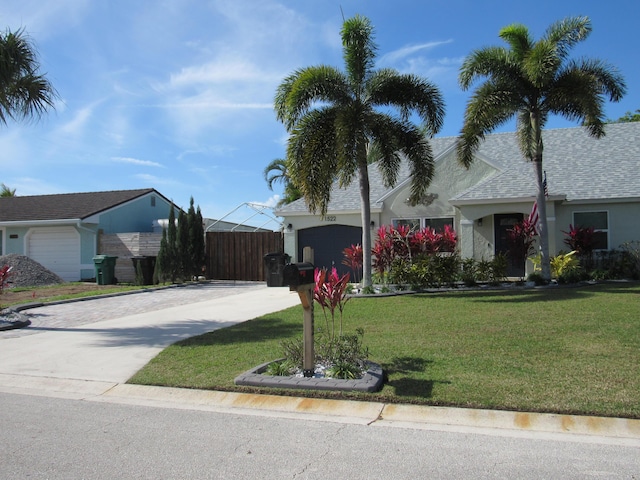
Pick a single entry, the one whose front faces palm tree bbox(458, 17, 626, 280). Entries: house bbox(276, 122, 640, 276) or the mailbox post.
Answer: the house

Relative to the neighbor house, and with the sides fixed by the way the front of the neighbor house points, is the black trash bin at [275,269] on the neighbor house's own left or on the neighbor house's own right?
on the neighbor house's own left

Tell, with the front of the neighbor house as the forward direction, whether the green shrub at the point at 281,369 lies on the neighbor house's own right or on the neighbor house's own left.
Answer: on the neighbor house's own left

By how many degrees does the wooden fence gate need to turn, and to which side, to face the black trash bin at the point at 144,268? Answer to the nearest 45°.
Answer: approximately 90° to its right

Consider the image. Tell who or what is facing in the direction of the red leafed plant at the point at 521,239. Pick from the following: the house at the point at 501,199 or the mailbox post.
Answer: the house

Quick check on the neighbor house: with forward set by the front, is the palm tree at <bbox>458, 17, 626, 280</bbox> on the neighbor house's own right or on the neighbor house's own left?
on the neighbor house's own left

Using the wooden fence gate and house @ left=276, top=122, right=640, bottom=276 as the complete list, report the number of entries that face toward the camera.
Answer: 2

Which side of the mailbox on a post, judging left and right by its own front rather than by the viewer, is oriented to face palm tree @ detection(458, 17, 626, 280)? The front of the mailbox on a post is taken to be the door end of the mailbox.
back

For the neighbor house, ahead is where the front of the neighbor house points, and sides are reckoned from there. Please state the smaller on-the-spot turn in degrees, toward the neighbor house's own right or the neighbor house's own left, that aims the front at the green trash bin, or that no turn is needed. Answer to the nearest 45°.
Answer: approximately 45° to the neighbor house's own left

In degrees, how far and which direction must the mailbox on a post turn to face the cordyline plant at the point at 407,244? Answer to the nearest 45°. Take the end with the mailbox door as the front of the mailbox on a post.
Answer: approximately 135° to its right

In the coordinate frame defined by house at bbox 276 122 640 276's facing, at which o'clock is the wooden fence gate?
The wooden fence gate is roughly at 3 o'clock from the house.

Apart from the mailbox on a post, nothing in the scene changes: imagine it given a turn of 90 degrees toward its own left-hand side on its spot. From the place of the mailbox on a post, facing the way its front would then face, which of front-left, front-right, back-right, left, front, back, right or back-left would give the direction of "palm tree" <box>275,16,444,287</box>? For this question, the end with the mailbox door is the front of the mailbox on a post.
back-left

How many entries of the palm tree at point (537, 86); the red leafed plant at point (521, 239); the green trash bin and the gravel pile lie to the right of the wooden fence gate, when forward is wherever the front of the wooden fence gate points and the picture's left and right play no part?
2

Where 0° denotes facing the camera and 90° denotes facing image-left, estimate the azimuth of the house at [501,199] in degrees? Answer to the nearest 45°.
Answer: approximately 0°
